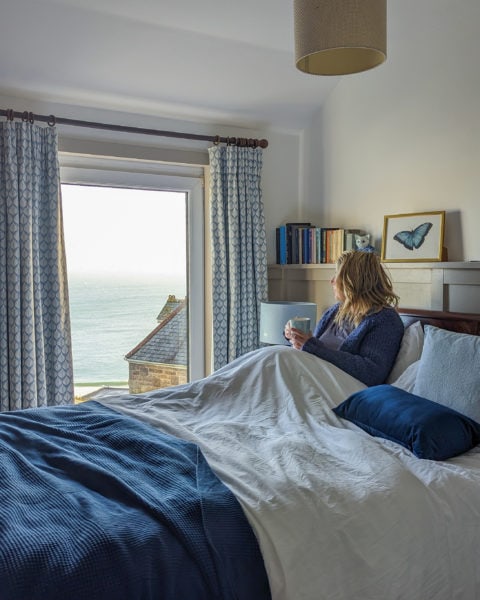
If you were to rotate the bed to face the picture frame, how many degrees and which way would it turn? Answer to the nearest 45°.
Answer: approximately 180°

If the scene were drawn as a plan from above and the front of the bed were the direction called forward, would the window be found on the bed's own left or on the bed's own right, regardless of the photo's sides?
on the bed's own right

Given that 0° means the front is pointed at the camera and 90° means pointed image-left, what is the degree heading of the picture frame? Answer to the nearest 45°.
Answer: approximately 45°

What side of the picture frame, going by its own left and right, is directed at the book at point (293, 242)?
right

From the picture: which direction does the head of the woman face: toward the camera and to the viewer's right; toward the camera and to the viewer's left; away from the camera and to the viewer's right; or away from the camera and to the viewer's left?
away from the camera and to the viewer's left

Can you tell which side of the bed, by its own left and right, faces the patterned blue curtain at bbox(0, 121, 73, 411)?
right

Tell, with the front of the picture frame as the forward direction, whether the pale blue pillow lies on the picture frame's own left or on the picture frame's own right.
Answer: on the picture frame's own left

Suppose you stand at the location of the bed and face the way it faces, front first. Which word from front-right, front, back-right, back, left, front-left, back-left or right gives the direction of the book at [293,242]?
back-right

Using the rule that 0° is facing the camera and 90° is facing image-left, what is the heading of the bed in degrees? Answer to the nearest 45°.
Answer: approximately 45°
